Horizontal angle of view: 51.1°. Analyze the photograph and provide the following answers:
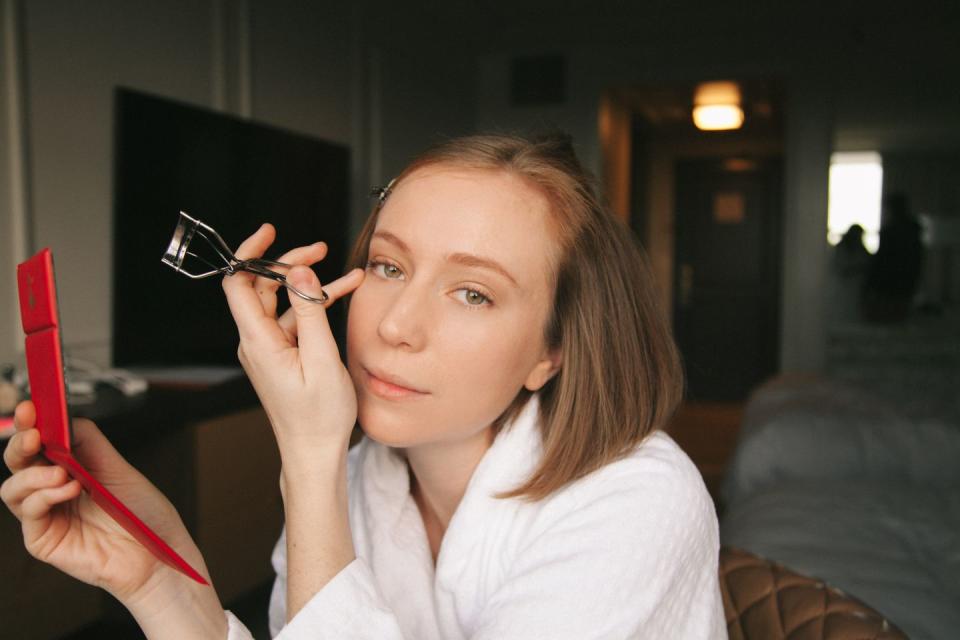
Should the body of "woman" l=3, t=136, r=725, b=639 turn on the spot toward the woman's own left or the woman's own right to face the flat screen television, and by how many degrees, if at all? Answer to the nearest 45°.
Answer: approximately 135° to the woman's own right

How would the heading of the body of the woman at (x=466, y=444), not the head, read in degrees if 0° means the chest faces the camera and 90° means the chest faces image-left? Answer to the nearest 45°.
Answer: approximately 45°

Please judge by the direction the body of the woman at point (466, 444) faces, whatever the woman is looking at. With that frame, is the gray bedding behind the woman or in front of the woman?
behind
